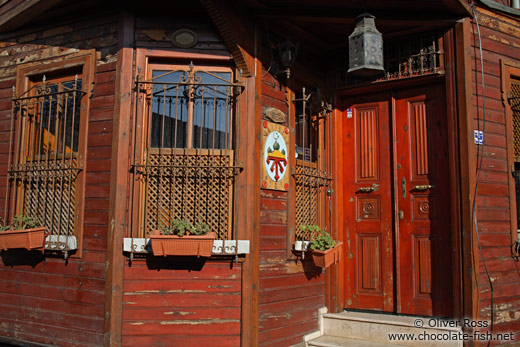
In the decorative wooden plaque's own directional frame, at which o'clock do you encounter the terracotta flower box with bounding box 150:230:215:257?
The terracotta flower box is roughly at 3 o'clock from the decorative wooden plaque.

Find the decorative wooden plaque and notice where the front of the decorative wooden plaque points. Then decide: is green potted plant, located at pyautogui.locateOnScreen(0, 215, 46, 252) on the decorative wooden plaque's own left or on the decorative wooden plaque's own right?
on the decorative wooden plaque's own right

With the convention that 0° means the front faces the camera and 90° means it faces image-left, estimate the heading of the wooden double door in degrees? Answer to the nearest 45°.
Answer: approximately 45°

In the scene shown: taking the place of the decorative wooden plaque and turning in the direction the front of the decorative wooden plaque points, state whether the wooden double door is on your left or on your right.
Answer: on your left

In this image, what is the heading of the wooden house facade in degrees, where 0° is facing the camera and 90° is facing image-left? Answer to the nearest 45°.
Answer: approximately 0°
